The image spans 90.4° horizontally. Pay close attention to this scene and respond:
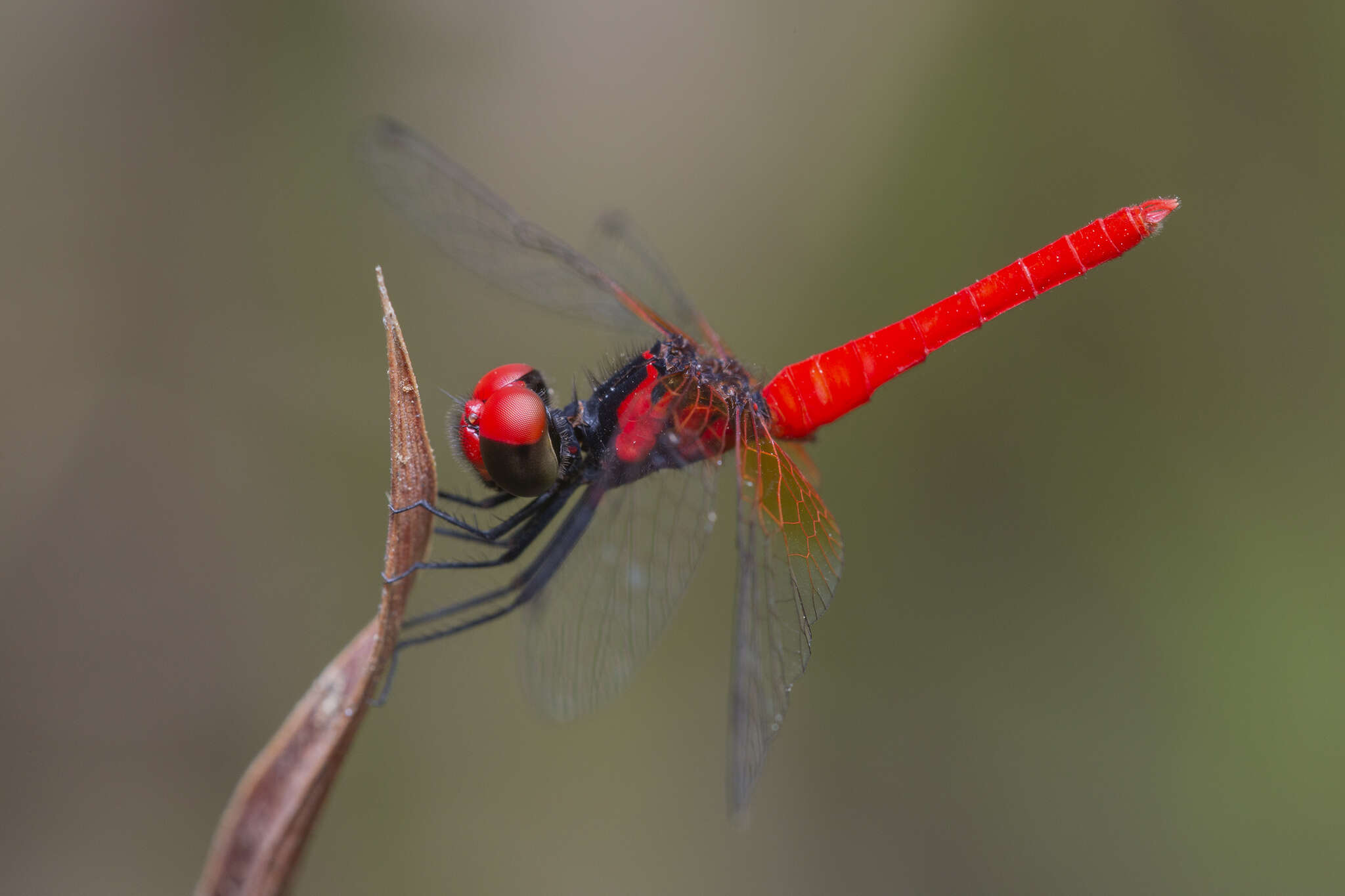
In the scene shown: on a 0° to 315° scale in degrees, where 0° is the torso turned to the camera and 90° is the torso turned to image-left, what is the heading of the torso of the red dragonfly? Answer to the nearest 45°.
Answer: approximately 90°
